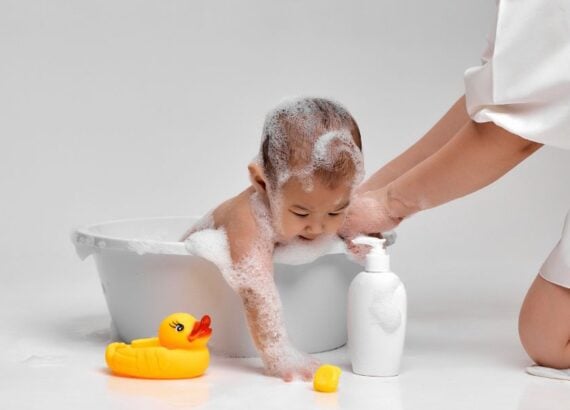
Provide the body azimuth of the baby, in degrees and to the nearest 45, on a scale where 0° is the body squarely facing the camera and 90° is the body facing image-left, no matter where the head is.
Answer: approximately 315°

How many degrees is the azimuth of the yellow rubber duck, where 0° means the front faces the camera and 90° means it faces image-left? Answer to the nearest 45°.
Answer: approximately 270°
